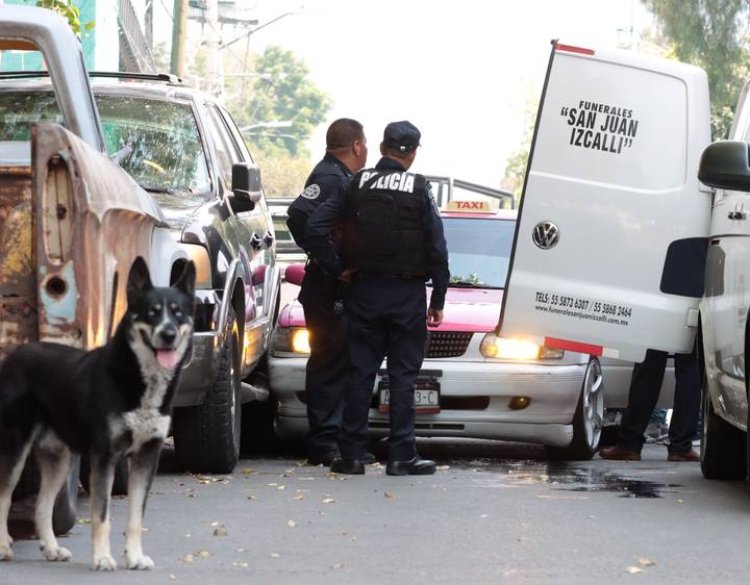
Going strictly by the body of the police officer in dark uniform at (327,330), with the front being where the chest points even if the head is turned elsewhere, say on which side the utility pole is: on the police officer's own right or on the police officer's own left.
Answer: on the police officer's own left

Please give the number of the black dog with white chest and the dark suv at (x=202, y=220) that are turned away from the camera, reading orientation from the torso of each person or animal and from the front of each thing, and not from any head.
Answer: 0

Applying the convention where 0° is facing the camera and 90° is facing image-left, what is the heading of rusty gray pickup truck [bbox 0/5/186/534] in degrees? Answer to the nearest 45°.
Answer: approximately 225°

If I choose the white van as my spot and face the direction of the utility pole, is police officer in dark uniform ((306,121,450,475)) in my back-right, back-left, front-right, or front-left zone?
front-left

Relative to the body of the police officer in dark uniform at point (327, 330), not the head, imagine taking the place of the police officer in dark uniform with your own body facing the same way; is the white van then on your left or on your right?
on your right

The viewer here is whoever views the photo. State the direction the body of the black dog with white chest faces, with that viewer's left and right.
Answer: facing the viewer and to the right of the viewer

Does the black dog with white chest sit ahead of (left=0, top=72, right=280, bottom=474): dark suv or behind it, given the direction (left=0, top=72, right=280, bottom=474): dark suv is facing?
ahead

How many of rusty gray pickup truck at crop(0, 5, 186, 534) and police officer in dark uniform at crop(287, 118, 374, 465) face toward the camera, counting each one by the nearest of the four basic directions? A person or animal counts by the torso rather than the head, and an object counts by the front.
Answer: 0

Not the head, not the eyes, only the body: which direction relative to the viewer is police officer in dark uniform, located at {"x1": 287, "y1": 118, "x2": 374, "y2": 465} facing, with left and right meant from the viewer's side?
facing away from the viewer and to the right of the viewer
